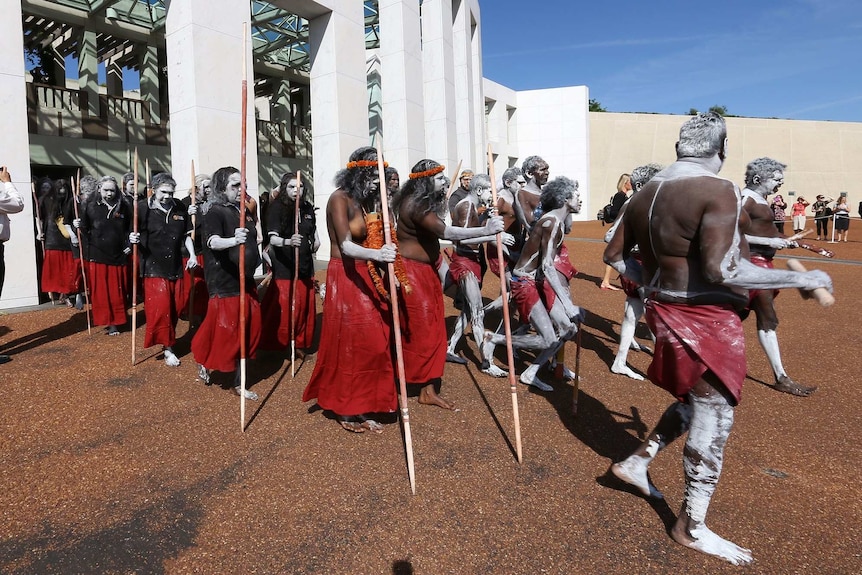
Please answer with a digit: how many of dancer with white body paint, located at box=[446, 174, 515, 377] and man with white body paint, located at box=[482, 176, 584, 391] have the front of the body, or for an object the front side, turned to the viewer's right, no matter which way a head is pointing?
2

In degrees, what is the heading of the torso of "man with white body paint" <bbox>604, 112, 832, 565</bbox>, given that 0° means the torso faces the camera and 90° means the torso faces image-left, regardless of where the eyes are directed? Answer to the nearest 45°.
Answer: approximately 225°

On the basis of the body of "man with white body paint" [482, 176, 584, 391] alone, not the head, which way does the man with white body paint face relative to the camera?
to the viewer's right

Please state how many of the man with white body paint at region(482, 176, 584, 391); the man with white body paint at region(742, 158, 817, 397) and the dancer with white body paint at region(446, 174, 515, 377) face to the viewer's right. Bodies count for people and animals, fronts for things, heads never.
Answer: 3

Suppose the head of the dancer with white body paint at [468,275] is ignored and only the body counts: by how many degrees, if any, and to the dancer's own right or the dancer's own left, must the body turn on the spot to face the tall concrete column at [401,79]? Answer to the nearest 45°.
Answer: approximately 90° to the dancer's own left

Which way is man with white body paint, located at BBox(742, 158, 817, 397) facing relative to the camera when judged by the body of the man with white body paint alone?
to the viewer's right

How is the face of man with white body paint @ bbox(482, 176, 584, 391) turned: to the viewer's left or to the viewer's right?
to the viewer's right

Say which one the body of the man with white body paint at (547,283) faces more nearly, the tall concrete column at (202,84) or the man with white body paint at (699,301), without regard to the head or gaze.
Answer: the man with white body paint

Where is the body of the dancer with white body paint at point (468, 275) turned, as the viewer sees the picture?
to the viewer's right

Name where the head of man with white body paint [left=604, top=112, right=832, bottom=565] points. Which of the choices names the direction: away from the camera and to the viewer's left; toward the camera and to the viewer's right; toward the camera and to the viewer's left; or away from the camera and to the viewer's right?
away from the camera and to the viewer's right

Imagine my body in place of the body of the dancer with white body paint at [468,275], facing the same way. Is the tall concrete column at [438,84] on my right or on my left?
on my left

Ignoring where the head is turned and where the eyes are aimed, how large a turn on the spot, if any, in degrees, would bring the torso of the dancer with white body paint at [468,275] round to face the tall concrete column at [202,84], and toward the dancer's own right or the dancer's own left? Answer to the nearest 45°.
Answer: approximately 135° to the dancer's own left

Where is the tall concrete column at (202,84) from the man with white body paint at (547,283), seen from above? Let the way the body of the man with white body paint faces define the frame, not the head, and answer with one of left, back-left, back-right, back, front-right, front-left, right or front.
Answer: back-left
